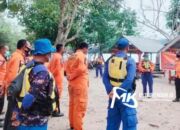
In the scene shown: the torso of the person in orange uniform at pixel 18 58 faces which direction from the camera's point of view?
to the viewer's right

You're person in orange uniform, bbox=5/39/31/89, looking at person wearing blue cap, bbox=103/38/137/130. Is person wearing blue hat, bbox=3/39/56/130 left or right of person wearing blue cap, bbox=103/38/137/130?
right

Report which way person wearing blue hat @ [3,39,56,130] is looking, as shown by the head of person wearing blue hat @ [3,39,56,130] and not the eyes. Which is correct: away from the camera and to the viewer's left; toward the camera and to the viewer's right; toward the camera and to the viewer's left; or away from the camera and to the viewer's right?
away from the camera and to the viewer's right

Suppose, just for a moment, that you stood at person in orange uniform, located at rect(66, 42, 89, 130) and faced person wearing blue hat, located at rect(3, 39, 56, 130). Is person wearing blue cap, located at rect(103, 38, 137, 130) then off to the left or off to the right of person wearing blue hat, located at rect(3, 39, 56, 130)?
left

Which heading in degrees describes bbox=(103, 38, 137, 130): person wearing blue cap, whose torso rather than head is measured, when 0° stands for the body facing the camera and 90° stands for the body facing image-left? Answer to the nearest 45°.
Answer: approximately 225°

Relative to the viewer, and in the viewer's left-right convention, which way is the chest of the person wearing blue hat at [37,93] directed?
facing to the right of the viewer
